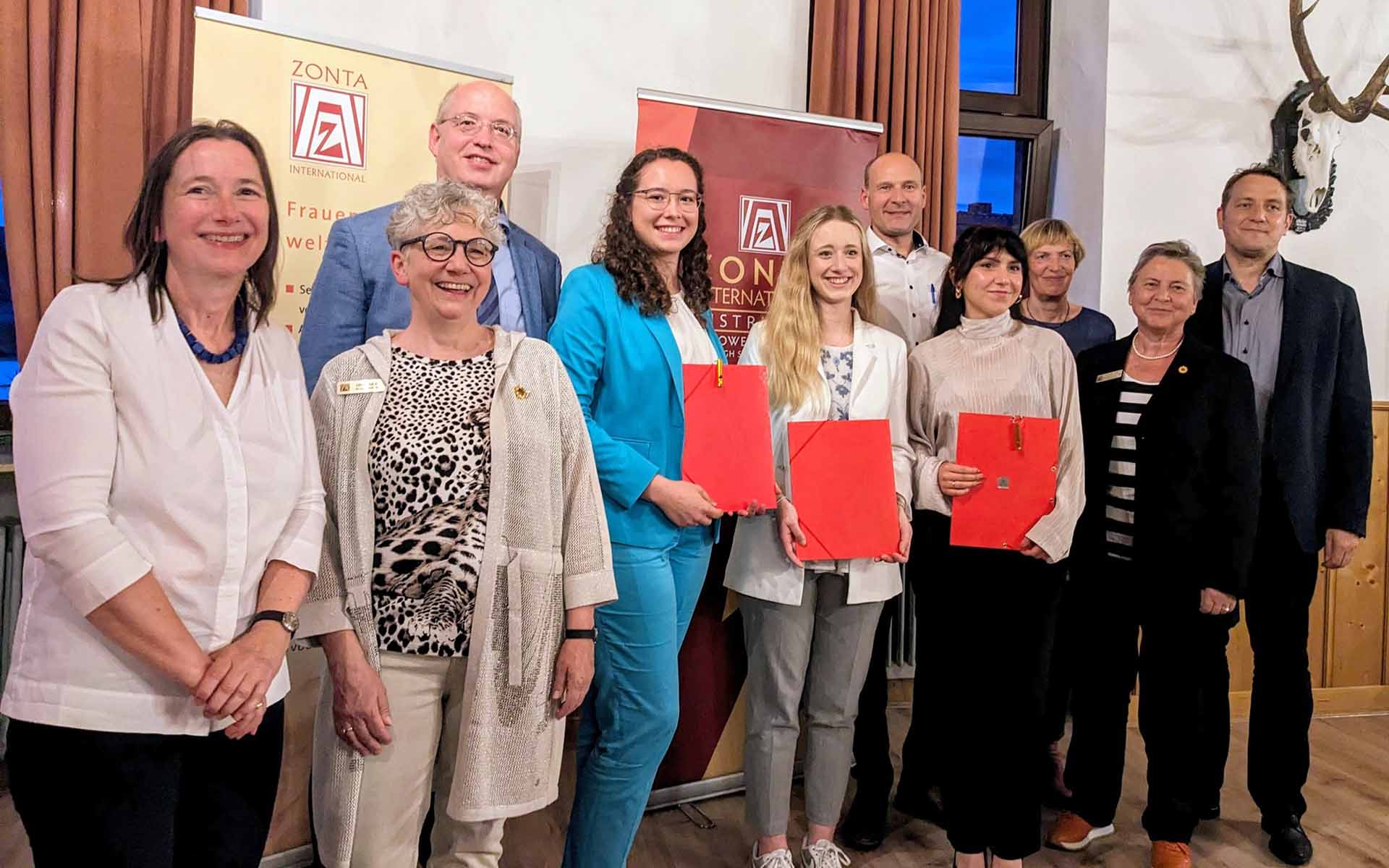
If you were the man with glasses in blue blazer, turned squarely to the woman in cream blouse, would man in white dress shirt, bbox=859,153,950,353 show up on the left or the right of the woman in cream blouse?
left

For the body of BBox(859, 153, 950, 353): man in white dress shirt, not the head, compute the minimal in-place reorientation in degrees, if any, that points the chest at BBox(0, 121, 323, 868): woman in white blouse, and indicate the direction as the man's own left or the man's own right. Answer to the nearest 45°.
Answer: approximately 45° to the man's own right

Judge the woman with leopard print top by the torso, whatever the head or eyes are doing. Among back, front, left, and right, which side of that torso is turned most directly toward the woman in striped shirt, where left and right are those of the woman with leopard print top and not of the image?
left

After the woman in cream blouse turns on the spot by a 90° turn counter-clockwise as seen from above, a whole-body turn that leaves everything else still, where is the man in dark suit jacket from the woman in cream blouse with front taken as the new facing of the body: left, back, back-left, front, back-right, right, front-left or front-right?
front-left

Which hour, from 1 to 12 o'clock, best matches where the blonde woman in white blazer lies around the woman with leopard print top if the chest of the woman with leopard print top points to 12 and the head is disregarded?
The blonde woman in white blazer is roughly at 8 o'clock from the woman with leopard print top.

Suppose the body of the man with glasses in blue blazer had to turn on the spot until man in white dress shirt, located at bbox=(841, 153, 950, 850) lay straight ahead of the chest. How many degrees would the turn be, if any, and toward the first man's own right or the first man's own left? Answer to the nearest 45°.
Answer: approximately 45° to the first man's own left

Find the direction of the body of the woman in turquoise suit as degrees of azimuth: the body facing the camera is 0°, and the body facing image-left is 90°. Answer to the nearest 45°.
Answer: approximately 315°

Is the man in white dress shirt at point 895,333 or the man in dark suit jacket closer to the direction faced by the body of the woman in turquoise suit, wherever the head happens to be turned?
the man in dark suit jacket
